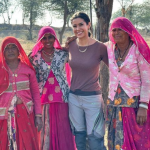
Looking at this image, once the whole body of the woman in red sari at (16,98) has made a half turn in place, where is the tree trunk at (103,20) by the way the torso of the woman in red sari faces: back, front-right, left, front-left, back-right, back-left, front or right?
front-right

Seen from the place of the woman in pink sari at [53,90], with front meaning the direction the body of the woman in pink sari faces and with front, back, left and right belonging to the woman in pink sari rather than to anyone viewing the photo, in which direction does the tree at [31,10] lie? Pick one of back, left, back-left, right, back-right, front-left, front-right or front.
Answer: back

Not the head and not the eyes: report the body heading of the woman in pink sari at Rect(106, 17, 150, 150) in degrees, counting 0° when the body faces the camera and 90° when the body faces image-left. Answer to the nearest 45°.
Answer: approximately 45°

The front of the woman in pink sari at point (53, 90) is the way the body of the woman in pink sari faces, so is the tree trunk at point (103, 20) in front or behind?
behind

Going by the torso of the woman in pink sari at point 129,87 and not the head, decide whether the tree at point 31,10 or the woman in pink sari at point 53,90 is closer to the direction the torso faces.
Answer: the woman in pink sari

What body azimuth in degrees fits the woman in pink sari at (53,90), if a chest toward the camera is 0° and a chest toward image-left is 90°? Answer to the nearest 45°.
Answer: approximately 0°

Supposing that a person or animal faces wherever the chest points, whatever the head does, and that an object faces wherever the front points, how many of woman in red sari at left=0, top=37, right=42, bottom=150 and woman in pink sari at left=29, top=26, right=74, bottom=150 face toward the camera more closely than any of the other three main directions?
2

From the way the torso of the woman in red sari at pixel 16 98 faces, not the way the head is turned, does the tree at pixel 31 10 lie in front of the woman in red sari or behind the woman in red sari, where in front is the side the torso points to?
behind

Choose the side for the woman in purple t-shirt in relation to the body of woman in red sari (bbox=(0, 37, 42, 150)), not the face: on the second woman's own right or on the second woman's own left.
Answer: on the second woman's own left
